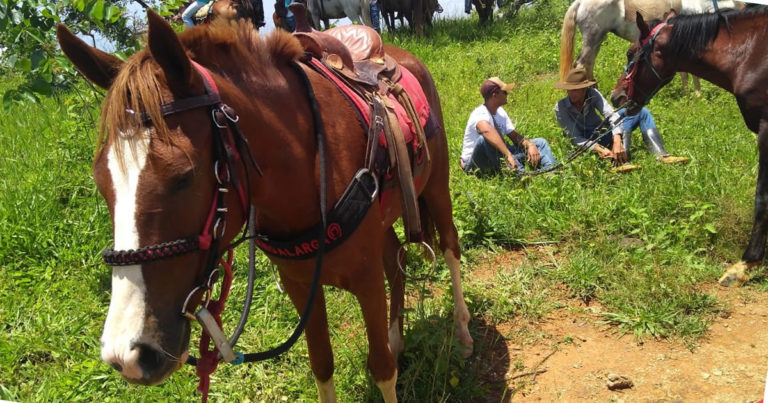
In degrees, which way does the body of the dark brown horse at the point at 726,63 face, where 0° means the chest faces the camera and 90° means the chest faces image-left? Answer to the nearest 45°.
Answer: approximately 90°

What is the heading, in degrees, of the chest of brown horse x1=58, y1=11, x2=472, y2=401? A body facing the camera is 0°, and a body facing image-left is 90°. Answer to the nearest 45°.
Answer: approximately 45°

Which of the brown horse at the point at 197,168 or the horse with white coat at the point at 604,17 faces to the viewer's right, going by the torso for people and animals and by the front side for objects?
the horse with white coat

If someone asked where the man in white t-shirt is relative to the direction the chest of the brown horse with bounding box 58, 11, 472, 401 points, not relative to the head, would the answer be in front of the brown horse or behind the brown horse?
behind

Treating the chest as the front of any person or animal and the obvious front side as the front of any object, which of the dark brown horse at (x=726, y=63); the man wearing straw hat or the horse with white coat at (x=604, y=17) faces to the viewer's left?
the dark brown horse

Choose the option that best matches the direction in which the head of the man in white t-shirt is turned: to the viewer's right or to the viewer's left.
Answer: to the viewer's right

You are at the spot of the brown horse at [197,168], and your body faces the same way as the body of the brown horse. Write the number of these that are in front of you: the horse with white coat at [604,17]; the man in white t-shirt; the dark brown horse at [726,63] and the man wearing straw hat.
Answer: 0

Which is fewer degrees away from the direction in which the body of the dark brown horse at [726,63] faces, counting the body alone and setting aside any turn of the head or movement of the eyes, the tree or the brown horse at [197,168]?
the tree

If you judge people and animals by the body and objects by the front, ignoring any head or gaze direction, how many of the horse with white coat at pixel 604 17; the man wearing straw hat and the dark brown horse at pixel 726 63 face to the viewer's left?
1

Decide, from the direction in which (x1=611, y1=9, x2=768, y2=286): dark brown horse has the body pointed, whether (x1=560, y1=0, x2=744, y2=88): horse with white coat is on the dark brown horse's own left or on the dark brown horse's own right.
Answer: on the dark brown horse's own right

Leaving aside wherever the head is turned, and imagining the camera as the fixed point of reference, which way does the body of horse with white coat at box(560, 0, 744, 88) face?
to the viewer's right

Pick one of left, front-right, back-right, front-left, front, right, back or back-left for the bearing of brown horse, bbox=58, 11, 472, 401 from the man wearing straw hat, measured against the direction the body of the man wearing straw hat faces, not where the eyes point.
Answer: front-right

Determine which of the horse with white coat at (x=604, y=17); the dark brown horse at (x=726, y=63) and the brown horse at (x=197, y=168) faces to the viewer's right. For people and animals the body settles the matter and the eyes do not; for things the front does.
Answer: the horse with white coat

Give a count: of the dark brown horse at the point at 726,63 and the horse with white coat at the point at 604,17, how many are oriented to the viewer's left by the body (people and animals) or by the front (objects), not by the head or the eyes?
1

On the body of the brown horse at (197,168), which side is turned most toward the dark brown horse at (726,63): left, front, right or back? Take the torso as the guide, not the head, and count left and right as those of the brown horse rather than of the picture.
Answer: back

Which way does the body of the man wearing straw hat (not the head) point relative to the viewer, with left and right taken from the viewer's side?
facing the viewer and to the right of the viewer

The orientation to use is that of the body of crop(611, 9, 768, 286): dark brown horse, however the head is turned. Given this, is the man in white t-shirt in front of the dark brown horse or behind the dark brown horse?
in front

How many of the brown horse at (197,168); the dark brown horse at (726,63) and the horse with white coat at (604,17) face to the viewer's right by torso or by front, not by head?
1
